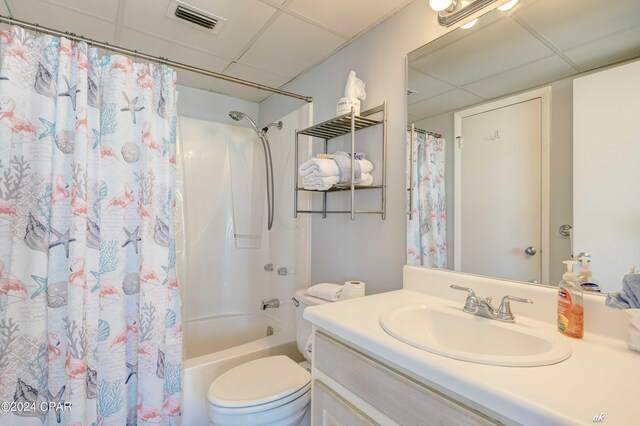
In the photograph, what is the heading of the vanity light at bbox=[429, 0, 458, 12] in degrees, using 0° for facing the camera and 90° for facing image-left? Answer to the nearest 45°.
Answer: approximately 45°

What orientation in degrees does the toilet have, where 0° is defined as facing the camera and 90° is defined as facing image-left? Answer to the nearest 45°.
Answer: approximately 45°

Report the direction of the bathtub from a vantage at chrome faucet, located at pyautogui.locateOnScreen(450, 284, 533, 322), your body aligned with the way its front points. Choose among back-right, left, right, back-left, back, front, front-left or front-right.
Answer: front-right

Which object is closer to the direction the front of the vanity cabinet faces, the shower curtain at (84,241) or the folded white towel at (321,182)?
the shower curtain
